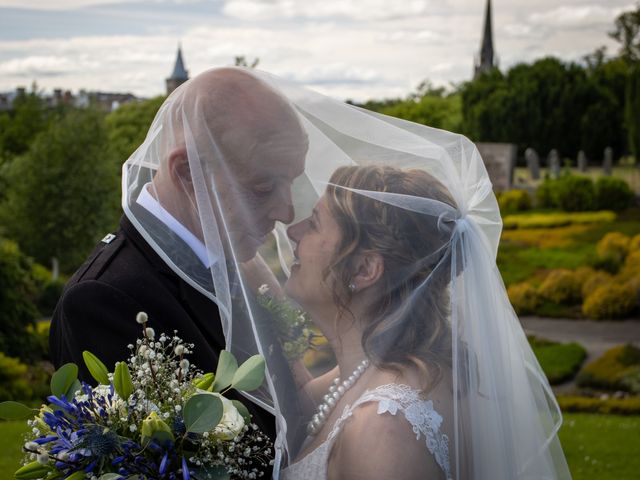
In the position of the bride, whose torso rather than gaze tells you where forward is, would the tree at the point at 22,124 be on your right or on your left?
on your right

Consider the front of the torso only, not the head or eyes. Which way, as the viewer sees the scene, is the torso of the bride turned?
to the viewer's left

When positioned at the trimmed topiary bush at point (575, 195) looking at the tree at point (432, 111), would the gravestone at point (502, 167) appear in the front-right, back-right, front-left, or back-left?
front-left

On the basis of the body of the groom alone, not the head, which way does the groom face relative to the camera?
to the viewer's right

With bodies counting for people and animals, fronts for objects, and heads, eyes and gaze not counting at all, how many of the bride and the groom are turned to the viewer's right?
1

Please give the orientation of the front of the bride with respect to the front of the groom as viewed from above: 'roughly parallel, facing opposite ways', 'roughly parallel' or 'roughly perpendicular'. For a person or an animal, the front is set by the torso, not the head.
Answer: roughly parallel, facing opposite ways

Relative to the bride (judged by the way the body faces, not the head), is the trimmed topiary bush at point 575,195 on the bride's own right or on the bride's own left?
on the bride's own right

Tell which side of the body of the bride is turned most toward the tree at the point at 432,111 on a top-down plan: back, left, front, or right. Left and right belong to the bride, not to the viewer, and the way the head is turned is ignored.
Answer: right

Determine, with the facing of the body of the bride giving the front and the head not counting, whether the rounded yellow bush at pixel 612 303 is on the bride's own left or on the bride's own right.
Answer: on the bride's own right

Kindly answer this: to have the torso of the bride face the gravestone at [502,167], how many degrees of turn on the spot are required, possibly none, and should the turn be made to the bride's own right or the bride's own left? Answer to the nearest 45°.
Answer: approximately 90° to the bride's own right

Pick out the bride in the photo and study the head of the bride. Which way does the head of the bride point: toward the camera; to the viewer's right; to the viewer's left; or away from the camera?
to the viewer's left
